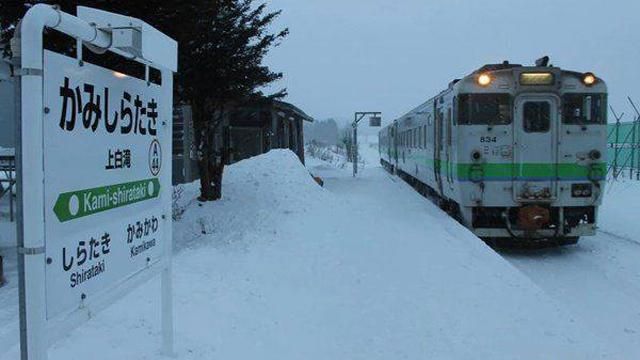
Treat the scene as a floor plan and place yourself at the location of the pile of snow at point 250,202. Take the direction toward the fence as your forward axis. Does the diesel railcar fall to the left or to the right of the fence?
right

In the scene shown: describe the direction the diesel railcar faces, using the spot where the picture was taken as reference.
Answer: facing the viewer

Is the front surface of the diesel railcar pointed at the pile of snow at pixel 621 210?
no

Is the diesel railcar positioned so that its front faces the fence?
no

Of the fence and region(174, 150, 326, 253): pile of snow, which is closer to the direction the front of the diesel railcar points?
the pile of snow

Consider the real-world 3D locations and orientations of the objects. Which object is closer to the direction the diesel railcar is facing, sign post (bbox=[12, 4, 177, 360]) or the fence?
the sign post

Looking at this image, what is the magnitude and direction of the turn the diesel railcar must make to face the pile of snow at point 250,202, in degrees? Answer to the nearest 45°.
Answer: approximately 90° to its right
